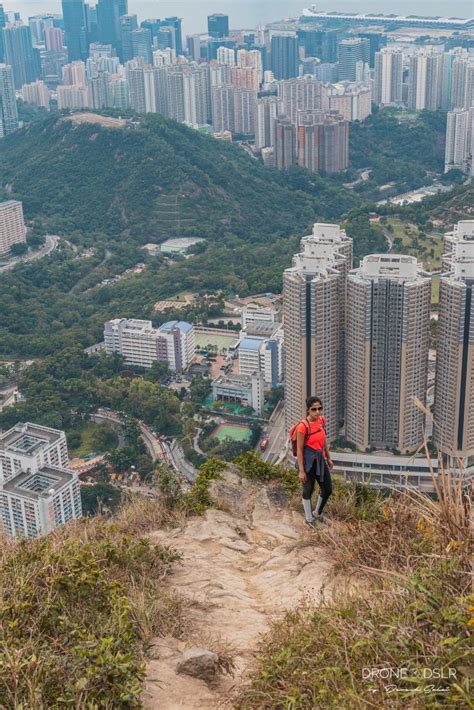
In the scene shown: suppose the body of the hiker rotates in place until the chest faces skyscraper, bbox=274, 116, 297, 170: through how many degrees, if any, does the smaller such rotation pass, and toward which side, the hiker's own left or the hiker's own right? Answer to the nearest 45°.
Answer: approximately 135° to the hiker's own left

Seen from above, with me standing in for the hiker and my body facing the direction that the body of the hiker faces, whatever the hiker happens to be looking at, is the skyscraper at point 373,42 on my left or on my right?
on my left

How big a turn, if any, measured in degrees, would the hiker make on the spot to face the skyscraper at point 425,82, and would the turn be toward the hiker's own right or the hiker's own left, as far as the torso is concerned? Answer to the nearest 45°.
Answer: approximately 135° to the hiker's own left

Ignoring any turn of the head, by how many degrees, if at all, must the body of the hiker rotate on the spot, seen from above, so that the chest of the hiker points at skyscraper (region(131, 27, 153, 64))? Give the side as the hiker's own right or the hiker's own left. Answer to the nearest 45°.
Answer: approximately 135° to the hiker's own left

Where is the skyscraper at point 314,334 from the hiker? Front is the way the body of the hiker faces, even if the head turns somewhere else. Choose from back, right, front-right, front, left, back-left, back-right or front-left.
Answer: back-left

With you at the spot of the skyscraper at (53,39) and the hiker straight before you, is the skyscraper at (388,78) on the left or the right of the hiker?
left

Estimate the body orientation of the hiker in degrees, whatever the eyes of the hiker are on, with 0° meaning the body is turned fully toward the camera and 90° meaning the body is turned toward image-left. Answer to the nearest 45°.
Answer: approximately 315°

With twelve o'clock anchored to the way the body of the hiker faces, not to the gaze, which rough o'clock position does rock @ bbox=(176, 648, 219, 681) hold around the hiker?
The rock is roughly at 2 o'clock from the hiker.

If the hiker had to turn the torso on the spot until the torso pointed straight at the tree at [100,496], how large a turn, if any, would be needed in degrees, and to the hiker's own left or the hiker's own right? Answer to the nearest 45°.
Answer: approximately 135° to the hiker's own left

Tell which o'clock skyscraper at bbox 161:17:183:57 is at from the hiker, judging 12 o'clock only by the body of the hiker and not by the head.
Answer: The skyscraper is roughly at 7 o'clock from the hiker.

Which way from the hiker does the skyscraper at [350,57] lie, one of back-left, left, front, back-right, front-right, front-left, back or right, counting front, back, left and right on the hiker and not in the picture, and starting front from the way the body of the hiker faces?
back-left

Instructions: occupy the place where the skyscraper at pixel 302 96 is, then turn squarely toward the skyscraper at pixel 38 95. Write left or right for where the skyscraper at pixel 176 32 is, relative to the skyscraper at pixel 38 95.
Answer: right

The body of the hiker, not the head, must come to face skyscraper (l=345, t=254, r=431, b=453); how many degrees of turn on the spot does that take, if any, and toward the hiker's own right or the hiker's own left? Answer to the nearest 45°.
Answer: approximately 135° to the hiker's own left

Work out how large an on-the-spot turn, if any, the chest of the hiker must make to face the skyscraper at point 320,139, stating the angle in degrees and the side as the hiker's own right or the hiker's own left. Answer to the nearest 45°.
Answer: approximately 135° to the hiker's own left
